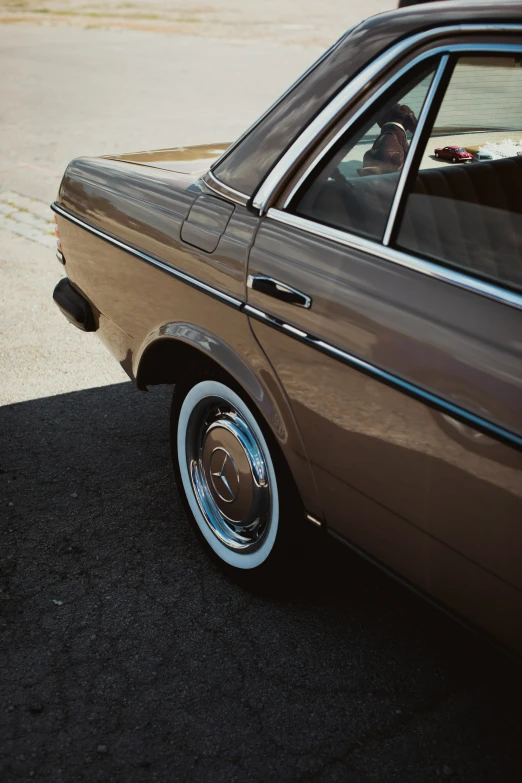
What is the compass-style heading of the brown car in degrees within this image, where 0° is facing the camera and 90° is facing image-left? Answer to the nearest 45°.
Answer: approximately 315°
